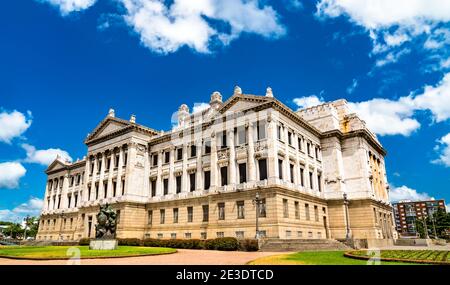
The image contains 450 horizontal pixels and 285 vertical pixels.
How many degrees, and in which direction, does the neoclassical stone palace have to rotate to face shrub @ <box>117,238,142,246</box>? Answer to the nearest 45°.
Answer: approximately 45° to its right

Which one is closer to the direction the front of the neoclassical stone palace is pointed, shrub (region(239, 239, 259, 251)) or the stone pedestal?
the stone pedestal

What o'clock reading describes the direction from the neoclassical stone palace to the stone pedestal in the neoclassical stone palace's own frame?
The stone pedestal is roughly at 12 o'clock from the neoclassical stone palace.

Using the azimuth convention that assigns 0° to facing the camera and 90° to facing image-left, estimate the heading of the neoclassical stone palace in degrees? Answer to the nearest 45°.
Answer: approximately 45°

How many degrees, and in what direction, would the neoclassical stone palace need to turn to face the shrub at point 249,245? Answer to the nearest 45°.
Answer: approximately 45° to its left
